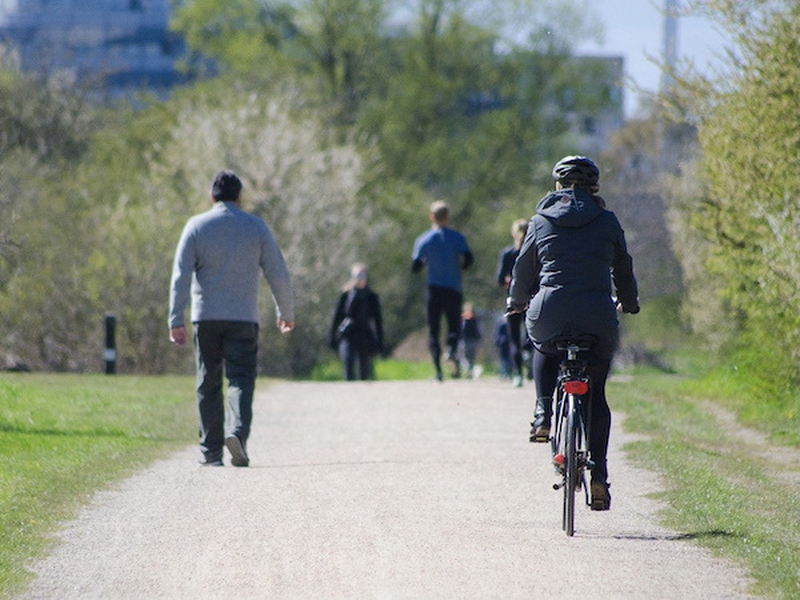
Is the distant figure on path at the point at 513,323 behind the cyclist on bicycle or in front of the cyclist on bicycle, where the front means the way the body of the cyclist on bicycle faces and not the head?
in front

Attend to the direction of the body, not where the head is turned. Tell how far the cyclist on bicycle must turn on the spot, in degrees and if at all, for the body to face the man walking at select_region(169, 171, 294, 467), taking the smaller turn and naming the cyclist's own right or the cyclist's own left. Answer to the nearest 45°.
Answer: approximately 45° to the cyclist's own left

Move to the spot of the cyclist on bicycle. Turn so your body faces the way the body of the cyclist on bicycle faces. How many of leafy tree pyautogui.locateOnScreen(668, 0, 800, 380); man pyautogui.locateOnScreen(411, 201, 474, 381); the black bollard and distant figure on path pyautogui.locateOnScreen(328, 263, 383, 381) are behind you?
0

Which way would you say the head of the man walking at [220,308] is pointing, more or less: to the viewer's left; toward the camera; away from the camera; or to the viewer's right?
away from the camera

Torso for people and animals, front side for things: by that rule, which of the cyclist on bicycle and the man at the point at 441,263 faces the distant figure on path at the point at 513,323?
the cyclist on bicycle

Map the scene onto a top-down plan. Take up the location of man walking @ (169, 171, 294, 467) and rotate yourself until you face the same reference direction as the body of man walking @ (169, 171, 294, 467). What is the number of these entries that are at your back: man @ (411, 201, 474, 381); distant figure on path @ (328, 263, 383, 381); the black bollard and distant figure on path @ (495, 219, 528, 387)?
0

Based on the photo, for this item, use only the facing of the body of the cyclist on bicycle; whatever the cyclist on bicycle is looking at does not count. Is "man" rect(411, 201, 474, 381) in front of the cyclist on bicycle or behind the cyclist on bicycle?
in front

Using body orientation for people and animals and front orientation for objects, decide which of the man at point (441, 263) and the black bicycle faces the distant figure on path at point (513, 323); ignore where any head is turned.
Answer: the black bicycle

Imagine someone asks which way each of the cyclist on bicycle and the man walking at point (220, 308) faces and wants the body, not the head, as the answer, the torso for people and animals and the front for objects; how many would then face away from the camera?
2

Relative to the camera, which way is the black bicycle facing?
away from the camera

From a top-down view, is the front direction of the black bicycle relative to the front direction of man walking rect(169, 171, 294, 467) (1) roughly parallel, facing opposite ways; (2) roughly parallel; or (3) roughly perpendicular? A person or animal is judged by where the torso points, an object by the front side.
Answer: roughly parallel

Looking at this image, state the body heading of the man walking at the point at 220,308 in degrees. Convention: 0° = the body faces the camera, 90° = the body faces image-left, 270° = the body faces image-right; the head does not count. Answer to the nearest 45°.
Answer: approximately 180°

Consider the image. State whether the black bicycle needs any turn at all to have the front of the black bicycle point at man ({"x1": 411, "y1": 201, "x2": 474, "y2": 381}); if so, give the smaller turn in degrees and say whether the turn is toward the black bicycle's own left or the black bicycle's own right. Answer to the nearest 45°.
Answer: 0° — it already faces them

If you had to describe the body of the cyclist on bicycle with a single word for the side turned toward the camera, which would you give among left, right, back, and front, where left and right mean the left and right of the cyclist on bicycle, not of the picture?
back

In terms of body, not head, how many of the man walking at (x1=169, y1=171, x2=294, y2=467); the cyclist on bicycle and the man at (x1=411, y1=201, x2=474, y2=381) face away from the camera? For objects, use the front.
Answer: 3

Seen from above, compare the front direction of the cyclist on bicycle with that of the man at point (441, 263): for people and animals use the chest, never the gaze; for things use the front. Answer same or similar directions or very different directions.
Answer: same or similar directions

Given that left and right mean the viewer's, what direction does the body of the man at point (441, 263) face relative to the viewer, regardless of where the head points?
facing away from the viewer
